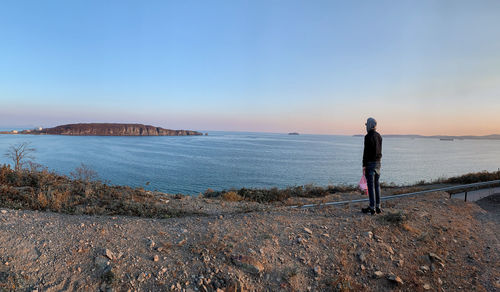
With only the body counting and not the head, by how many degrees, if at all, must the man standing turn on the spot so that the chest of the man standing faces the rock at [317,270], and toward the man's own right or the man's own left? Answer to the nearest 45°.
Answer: approximately 135° to the man's own left

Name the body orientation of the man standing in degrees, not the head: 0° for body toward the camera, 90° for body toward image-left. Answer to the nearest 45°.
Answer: approximately 135°

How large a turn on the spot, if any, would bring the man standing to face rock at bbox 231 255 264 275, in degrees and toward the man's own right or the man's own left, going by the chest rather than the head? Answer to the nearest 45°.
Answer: approximately 90° to the man's own left

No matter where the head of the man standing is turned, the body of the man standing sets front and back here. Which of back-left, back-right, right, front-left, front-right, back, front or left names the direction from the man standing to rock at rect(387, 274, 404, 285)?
back-left

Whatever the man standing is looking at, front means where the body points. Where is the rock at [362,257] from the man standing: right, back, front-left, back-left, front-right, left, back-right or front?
back-left

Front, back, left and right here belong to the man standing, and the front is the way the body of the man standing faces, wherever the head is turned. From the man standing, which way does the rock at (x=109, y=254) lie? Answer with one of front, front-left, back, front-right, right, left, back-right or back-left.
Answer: left

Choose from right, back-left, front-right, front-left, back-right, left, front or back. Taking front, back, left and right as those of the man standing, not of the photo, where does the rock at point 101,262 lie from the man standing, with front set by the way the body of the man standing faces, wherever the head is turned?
left

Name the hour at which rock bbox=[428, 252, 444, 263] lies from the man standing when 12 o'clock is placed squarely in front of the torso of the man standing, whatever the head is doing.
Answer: The rock is roughly at 6 o'clock from the man standing.
